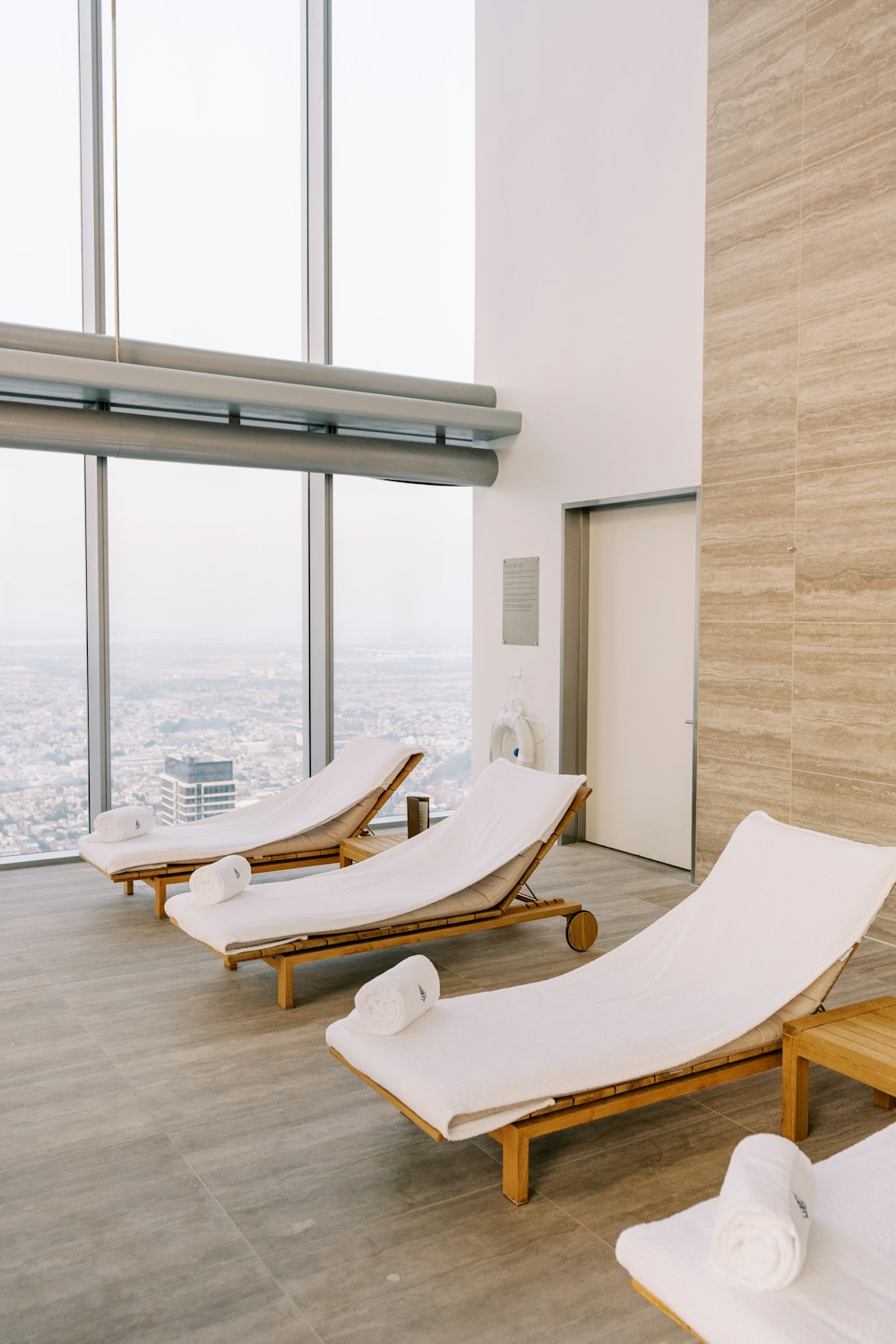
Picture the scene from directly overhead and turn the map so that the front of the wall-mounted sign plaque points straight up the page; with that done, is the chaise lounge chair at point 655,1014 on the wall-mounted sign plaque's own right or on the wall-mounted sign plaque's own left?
on the wall-mounted sign plaque's own left

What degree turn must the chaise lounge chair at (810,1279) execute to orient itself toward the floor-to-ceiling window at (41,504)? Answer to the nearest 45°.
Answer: approximately 90° to its right

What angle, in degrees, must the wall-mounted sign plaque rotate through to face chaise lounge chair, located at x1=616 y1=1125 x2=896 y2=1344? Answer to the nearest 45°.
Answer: approximately 45° to its left

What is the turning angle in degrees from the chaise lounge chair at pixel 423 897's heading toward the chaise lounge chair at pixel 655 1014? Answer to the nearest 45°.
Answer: approximately 45° to its left

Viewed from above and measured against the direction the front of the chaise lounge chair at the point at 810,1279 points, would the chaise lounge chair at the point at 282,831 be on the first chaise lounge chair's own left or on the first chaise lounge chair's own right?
on the first chaise lounge chair's own right

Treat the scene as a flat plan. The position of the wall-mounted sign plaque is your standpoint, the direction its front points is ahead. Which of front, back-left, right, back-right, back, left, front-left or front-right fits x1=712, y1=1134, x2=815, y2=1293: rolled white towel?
front-left

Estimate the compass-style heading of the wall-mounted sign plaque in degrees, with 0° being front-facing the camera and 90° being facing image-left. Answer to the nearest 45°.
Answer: approximately 45°

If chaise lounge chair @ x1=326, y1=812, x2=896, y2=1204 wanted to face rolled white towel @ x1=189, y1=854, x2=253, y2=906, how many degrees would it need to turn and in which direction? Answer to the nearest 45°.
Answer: approximately 90° to its right

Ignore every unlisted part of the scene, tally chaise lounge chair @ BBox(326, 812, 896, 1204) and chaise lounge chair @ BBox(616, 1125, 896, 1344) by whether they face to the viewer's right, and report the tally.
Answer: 0

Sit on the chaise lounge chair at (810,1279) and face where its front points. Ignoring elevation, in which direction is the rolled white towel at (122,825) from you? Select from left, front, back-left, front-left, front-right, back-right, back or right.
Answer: right

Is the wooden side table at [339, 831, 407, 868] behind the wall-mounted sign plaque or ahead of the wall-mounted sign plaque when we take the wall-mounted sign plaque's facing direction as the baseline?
ahead

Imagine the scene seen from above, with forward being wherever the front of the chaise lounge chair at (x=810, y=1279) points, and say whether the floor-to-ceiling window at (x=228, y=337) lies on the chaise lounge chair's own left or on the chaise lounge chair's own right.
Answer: on the chaise lounge chair's own right

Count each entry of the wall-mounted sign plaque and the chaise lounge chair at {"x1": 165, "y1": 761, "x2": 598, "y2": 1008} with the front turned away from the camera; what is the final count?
0

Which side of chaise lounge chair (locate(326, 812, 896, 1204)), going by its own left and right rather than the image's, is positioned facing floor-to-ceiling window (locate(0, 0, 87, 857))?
right

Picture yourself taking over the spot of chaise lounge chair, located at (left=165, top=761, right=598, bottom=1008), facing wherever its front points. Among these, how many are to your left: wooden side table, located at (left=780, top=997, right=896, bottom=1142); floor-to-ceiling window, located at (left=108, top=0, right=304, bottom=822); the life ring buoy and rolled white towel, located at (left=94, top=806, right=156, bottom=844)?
1
